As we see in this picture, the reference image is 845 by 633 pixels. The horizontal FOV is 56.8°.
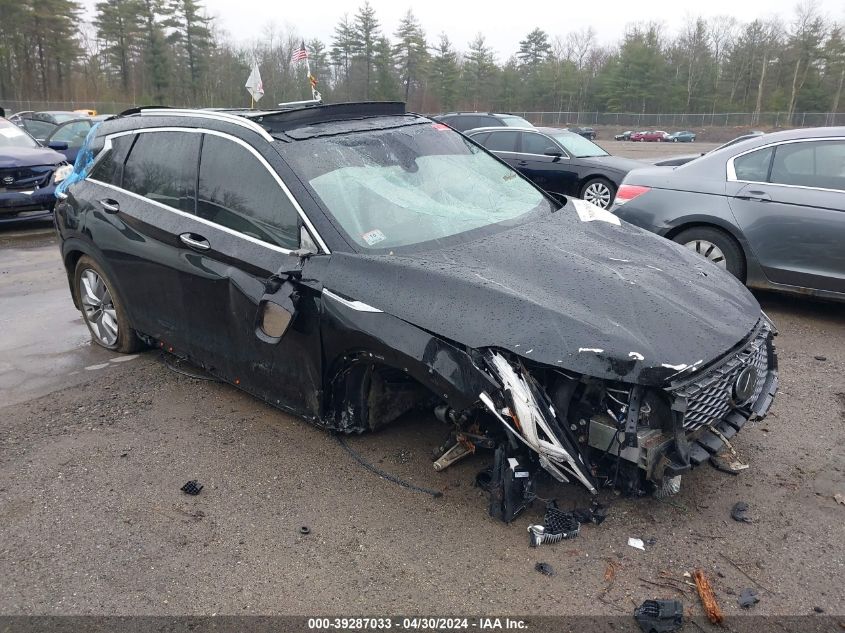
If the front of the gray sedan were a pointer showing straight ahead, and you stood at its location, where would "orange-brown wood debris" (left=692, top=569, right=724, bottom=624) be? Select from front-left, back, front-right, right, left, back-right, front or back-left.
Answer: right

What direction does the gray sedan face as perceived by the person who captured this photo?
facing to the right of the viewer

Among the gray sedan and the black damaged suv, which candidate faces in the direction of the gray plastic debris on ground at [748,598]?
the black damaged suv

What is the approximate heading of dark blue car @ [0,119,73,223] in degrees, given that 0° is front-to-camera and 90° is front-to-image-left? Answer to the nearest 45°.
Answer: approximately 315°

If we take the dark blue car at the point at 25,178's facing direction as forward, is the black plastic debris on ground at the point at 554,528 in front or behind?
in front

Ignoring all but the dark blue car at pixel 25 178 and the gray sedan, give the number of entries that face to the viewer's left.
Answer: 0

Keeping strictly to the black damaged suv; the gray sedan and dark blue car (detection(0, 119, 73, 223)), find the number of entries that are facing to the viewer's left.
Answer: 0

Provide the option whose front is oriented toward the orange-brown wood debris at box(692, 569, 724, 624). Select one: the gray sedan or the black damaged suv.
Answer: the black damaged suv

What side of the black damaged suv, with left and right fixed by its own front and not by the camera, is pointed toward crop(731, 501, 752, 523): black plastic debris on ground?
front

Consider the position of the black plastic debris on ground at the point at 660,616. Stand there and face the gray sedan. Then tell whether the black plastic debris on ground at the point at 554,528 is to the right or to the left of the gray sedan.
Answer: left

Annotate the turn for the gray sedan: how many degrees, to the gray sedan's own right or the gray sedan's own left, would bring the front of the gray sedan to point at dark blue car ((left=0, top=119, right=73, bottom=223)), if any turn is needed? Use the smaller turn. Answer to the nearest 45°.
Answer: approximately 180°

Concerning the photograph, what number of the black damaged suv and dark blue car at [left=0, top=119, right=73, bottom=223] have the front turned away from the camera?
0

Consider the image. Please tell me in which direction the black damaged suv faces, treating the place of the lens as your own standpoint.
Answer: facing the viewer and to the right of the viewer

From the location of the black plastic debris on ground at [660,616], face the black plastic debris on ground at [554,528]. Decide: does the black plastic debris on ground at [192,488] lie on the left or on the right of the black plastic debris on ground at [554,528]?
left

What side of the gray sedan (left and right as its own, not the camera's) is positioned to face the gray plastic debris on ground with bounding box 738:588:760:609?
right

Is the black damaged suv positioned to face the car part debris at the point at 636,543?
yes
